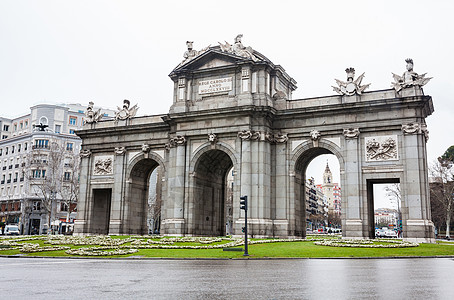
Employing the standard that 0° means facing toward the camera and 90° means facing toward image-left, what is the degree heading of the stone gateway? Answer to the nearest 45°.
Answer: approximately 45°
